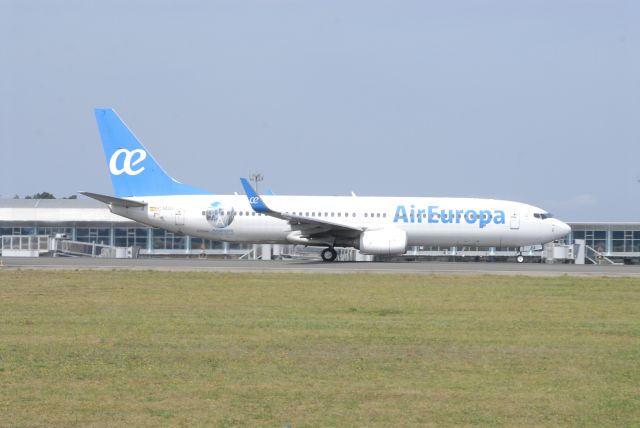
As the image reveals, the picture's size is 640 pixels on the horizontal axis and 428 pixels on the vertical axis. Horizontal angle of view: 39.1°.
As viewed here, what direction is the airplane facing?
to the viewer's right
